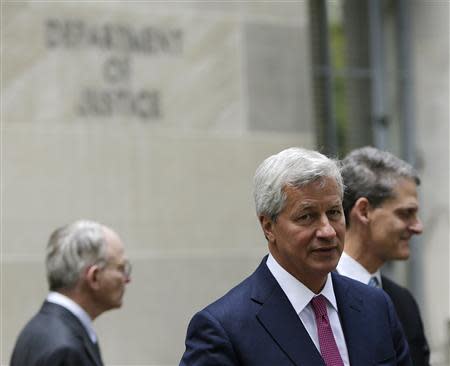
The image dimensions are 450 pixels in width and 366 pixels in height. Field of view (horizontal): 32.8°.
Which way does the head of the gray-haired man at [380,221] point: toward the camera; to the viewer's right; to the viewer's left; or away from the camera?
to the viewer's right

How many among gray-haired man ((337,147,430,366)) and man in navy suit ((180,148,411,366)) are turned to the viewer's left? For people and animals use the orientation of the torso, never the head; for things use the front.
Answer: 0

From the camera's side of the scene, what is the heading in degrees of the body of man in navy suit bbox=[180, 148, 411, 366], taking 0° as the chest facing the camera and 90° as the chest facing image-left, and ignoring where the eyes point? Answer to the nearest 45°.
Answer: approximately 315°

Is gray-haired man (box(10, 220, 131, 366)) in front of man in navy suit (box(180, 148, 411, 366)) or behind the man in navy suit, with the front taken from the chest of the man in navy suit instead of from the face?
behind

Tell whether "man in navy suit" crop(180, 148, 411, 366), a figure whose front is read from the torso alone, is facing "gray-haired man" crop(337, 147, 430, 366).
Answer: no

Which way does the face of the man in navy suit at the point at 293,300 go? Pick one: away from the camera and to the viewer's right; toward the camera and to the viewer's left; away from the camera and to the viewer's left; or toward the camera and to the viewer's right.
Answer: toward the camera and to the viewer's right

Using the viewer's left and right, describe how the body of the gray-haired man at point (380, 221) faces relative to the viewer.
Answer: facing to the right of the viewer

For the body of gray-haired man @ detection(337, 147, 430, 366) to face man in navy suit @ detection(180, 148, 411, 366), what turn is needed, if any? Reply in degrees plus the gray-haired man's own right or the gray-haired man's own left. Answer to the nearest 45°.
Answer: approximately 90° to the gray-haired man's own right

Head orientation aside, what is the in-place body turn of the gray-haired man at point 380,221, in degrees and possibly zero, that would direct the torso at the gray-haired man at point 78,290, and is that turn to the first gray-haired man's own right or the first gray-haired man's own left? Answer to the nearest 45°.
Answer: approximately 180°
